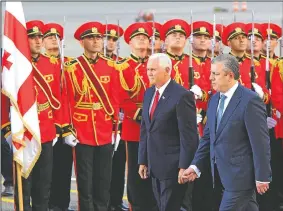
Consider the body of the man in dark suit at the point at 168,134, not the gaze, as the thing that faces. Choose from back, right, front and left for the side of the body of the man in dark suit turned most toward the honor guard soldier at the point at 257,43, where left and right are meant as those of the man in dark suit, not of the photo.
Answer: back

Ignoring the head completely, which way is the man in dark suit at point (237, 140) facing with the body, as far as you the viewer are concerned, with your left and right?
facing the viewer and to the left of the viewer

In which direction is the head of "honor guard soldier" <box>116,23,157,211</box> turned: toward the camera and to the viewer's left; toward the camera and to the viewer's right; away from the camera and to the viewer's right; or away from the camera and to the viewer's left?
toward the camera and to the viewer's right

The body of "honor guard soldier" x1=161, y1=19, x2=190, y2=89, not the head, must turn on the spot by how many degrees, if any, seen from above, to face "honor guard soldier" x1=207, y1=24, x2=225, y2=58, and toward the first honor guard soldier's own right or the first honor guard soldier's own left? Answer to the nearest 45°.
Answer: approximately 135° to the first honor guard soldier's own left

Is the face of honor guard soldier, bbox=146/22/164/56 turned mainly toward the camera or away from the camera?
toward the camera

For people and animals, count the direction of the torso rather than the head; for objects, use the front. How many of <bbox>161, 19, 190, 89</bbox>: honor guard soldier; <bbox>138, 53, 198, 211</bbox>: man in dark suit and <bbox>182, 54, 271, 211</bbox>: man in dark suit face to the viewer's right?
0

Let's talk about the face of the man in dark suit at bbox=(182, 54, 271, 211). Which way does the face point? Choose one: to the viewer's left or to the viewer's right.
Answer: to the viewer's left

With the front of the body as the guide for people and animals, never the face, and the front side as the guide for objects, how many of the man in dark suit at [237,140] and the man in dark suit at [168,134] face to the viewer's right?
0

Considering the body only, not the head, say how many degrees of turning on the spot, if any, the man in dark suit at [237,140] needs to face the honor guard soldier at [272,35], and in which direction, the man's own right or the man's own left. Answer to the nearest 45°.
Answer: approximately 135° to the man's own right

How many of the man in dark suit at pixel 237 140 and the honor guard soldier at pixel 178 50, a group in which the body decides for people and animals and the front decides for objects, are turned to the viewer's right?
0

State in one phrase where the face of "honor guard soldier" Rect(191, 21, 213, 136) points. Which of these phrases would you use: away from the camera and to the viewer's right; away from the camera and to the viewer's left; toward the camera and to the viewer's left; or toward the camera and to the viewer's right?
toward the camera and to the viewer's left

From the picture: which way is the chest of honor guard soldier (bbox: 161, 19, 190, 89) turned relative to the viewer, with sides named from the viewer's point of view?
facing the viewer
